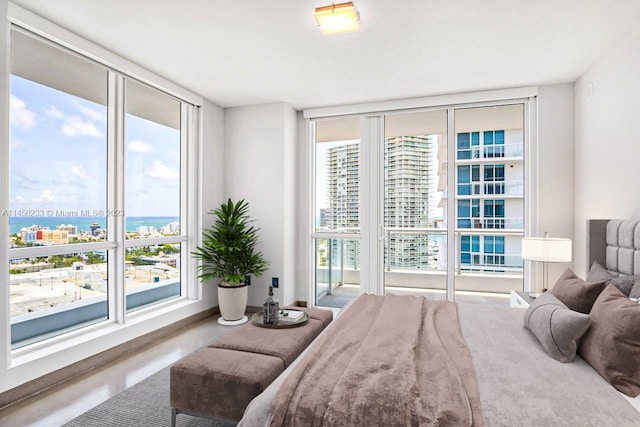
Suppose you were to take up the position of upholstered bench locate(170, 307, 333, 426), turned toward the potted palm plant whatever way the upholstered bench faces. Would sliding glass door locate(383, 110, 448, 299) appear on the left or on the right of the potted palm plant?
right

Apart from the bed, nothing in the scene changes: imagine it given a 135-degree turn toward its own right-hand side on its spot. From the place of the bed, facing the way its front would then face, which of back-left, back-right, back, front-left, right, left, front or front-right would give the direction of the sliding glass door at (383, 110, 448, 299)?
front-left

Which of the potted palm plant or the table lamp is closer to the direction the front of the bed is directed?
the potted palm plant

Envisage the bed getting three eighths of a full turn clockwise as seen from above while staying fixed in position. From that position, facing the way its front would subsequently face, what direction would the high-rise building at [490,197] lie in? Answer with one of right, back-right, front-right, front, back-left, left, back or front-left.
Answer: front-left

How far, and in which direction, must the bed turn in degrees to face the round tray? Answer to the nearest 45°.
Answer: approximately 45° to its right

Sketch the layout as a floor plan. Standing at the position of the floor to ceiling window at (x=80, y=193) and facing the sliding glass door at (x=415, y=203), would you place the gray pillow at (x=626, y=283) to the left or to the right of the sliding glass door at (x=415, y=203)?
right

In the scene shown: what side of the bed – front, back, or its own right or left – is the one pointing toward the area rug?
front

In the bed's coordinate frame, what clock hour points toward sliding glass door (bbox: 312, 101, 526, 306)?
The sliding glass door is roughly at 3 o'clock from the bed.

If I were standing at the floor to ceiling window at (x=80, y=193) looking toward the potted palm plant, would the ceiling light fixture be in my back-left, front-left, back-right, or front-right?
front-right

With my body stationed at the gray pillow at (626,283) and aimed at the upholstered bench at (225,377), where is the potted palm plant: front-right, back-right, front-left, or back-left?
front-right

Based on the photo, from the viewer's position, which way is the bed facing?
facing to the left of the viewer

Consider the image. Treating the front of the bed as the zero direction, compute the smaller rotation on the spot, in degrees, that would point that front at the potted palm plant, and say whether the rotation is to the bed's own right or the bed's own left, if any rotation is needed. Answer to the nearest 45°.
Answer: approximately 45° to the bed's own right
